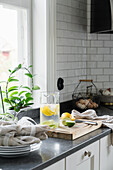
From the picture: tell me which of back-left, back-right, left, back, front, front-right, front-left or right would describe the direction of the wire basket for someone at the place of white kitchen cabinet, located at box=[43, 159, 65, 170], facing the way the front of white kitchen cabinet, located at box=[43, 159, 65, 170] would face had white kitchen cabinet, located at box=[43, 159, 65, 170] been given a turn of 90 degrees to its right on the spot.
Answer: back-right

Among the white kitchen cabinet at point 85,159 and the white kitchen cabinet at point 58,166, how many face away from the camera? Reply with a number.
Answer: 0

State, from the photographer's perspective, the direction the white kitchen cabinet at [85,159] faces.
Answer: facing the viewer and to the right of the viewer

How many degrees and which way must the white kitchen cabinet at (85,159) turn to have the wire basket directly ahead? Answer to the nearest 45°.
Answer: approximately 135° to its left

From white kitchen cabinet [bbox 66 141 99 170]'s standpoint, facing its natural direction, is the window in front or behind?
behind
